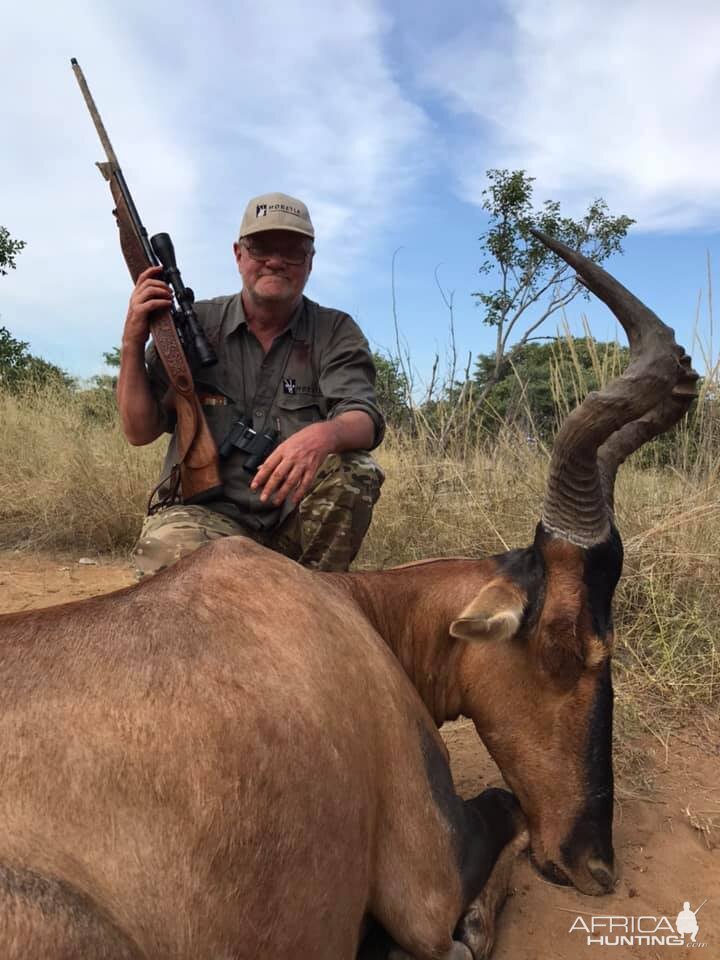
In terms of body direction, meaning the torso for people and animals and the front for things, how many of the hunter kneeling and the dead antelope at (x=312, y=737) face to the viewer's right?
1

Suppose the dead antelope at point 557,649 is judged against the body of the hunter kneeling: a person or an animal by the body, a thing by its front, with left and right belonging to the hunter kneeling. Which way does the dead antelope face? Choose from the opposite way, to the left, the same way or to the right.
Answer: to the left

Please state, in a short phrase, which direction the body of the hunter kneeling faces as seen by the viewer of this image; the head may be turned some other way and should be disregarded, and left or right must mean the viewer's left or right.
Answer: facing the viewer

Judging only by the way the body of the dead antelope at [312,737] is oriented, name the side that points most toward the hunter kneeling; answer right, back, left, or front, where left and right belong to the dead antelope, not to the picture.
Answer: left

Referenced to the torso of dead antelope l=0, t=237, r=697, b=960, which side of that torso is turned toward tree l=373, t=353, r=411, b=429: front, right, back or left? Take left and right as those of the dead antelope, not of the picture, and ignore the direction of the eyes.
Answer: left

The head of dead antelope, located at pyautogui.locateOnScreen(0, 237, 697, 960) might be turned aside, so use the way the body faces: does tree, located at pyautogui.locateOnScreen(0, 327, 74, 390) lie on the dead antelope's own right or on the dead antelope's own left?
on the dead antelope's own left

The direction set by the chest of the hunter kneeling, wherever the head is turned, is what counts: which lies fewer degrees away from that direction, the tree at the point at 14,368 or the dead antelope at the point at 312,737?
the dead antelope

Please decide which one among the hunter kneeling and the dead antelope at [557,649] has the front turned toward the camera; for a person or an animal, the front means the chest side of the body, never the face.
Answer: the hunter kneeling

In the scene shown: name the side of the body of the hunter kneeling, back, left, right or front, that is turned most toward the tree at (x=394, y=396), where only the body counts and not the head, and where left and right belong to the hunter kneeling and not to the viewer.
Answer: back

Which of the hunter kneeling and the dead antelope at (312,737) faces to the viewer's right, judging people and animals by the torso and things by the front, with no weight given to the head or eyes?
the dead antelope

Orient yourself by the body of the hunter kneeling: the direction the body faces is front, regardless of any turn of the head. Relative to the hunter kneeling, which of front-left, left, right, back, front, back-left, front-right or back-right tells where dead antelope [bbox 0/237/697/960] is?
front

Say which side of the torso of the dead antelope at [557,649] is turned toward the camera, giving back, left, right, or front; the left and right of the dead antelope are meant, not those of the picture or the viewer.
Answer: right

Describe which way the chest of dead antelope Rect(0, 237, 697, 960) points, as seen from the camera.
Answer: to the viewer's right
